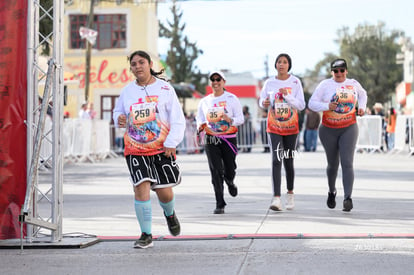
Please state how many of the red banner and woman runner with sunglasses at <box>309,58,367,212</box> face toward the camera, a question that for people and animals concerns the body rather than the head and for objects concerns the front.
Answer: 2

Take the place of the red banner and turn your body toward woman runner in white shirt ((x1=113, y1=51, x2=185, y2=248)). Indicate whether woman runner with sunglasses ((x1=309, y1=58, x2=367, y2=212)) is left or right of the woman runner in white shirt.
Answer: left

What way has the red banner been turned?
toward the camera

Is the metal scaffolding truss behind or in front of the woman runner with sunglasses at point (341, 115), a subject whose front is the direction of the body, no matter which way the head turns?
in front

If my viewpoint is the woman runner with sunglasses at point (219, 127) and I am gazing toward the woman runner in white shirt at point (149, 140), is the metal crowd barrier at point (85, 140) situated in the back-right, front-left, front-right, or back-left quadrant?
back-right

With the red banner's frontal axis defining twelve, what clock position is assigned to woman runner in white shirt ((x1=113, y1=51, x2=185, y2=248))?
The woman runner in white shirt is roughly at 10 o'clock from the red banner.

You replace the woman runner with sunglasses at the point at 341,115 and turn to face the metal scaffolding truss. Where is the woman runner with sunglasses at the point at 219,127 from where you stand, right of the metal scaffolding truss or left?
right

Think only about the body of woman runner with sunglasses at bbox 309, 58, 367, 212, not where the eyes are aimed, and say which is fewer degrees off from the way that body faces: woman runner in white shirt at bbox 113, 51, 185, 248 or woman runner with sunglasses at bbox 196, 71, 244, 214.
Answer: the woman runner in white shirt

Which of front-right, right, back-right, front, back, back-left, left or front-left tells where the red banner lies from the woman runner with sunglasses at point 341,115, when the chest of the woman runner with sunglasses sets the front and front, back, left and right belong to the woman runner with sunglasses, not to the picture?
front-right

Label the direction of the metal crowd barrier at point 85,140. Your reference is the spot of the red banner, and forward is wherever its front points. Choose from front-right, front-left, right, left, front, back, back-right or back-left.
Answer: back

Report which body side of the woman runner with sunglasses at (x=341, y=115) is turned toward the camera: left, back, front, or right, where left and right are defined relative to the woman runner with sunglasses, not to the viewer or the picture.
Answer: front
